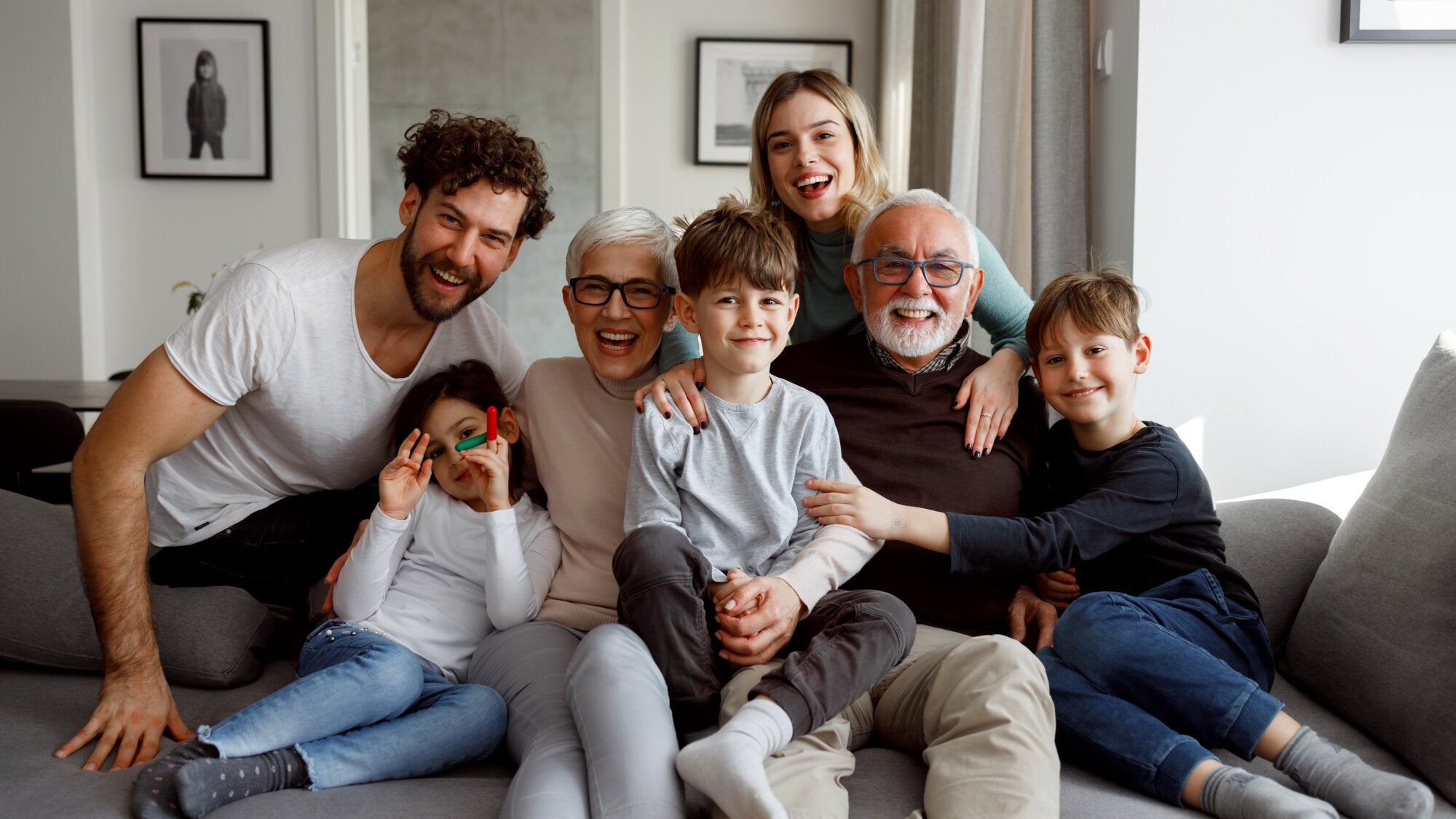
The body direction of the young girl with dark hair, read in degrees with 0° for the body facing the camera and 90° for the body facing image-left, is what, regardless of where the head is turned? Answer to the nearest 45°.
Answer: approximately 0°

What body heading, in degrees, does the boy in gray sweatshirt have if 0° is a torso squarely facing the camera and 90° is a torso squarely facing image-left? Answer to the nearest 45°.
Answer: approximately 0°
